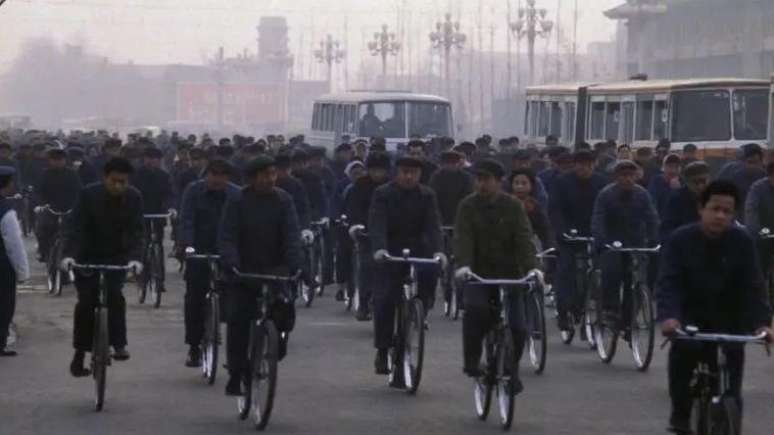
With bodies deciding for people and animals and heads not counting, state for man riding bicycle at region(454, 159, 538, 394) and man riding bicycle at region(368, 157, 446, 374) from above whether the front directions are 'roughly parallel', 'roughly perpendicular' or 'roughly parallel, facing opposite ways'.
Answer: roughly parallel

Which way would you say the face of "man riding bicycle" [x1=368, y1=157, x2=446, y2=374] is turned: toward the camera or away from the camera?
toward the camera

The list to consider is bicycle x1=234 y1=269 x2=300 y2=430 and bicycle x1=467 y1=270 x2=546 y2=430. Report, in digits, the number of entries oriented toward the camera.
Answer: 2

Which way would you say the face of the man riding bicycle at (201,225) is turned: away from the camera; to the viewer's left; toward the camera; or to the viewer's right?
toward the camera

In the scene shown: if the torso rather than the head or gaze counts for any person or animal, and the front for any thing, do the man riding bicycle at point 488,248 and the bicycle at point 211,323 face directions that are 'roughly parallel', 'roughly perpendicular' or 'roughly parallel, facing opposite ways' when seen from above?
roughly parallel

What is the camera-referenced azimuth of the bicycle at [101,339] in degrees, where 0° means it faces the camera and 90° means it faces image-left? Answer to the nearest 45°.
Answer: approximately 0°

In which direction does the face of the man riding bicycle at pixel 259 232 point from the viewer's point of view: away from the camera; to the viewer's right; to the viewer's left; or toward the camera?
toward the camera

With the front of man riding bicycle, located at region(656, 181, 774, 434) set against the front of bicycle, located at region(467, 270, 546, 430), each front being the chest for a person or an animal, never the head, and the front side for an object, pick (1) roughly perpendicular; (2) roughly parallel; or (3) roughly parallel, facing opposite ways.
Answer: roughly parallel

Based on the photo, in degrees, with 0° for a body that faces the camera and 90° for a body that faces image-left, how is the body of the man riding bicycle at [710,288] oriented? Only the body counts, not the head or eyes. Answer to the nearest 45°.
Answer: approximately 0°

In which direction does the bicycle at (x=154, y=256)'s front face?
toward the camera

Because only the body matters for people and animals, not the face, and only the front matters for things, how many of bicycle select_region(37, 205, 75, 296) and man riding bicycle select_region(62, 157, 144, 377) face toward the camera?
2

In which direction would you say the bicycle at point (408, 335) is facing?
toward the camera

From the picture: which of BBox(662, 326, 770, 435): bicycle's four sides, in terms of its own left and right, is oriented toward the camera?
front

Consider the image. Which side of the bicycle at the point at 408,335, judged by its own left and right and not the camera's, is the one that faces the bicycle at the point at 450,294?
back
